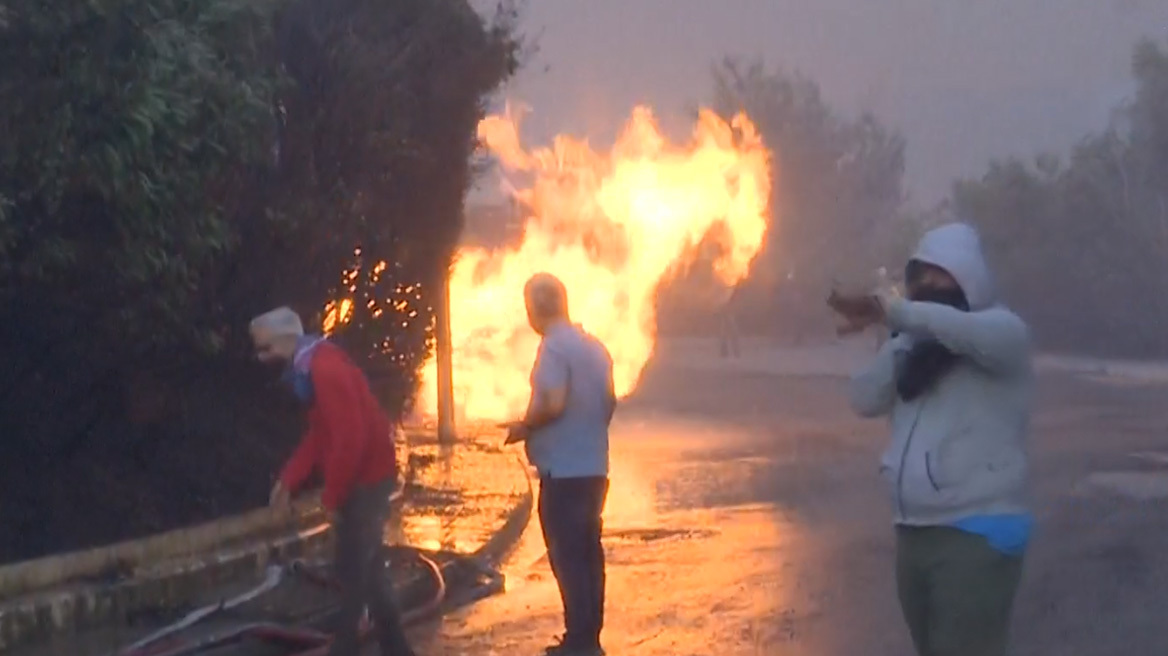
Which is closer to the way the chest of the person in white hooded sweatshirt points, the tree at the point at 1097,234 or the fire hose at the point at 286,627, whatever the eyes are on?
the fire hose

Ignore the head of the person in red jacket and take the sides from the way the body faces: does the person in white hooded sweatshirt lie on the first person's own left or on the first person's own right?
on the first person's own left

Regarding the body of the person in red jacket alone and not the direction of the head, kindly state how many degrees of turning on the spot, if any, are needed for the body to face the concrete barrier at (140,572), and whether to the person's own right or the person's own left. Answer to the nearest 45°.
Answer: approximately 45° to the person's own right

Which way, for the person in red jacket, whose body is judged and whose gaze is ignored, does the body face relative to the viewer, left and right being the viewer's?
facing to the left of the viewer

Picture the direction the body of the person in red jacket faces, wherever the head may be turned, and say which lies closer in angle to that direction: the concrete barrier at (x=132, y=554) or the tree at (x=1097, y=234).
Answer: the concrete barrier

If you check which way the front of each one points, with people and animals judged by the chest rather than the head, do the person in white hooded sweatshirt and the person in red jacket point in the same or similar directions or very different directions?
same or similar directions

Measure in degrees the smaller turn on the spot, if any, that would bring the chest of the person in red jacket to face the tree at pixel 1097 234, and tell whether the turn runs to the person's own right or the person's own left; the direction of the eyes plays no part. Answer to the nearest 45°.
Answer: approximately 135° to the person's own right

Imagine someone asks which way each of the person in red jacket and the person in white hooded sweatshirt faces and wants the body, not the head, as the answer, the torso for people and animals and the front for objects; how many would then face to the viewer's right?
0

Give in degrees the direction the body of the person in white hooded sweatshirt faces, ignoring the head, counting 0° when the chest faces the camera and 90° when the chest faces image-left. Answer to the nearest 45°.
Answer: approximately 45°

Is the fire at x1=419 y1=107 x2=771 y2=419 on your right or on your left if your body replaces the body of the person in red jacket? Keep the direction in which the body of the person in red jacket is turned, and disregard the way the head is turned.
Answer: on your right
